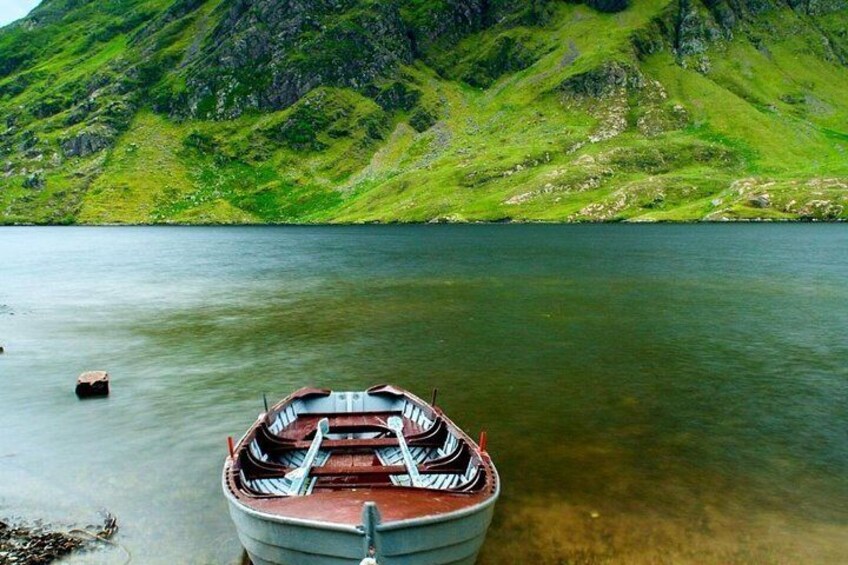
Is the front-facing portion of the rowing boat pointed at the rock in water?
no
